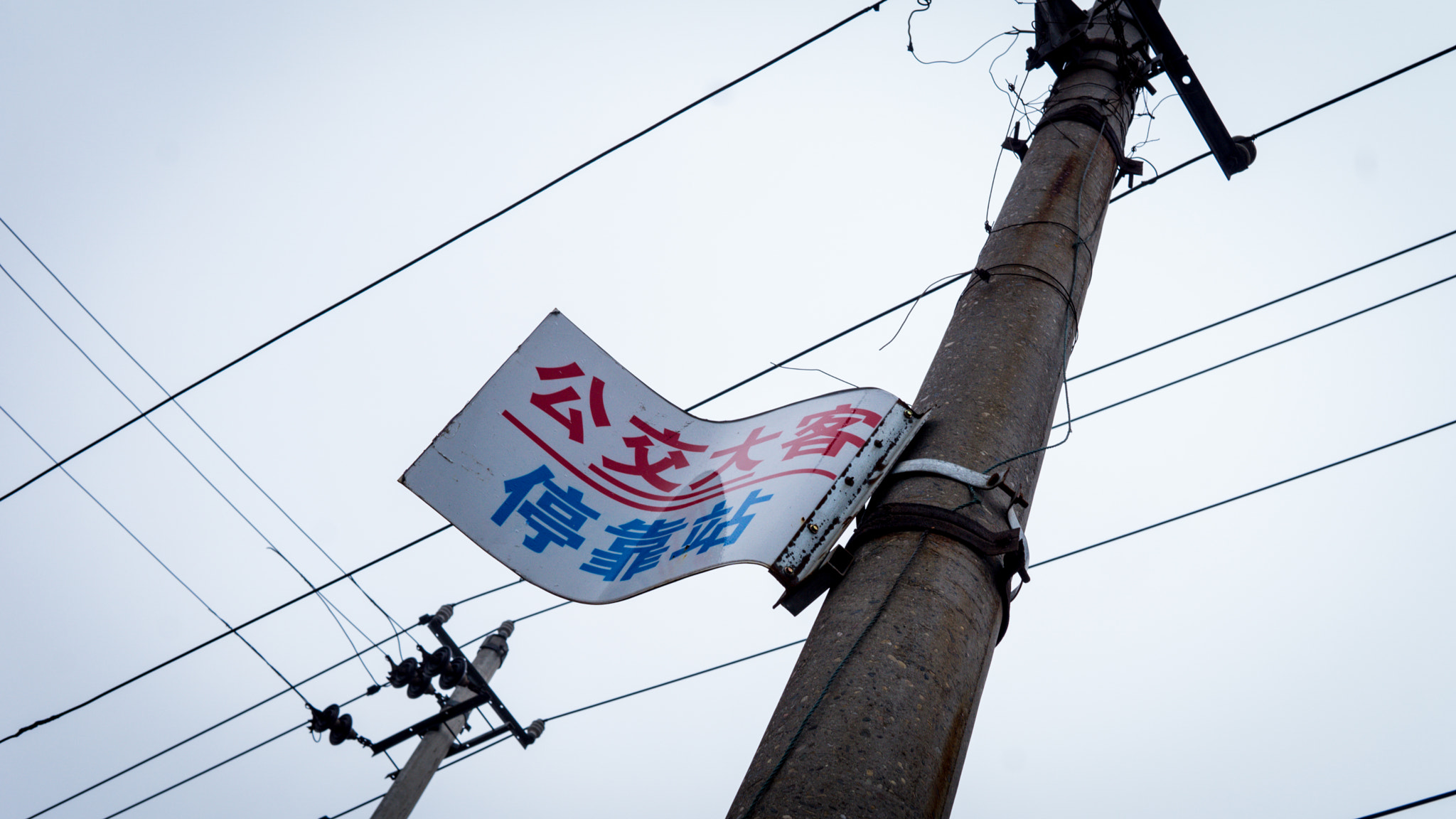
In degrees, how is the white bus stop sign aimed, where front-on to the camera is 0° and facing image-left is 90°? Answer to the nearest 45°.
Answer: approximately 0°

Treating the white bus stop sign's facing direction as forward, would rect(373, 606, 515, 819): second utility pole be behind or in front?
behind
